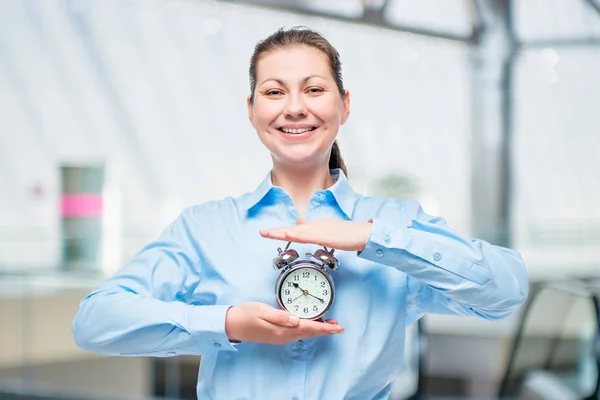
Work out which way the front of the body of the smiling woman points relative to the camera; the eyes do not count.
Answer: toward the camera

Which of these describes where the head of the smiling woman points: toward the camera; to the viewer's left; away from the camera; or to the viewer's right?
toward the camera
